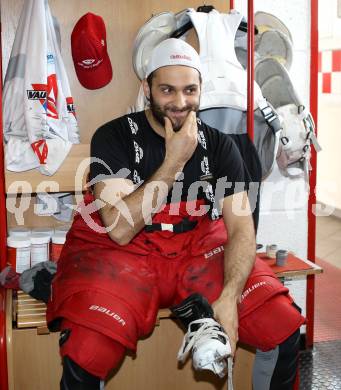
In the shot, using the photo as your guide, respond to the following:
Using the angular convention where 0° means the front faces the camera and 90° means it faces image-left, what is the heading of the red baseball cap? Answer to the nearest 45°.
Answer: approximately 0°

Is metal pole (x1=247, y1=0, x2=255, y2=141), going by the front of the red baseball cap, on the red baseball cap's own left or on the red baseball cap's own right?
on the red baseball cap's own left

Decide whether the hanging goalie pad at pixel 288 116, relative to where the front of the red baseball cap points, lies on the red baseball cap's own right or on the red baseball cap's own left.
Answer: on the red baseball cap's own left
